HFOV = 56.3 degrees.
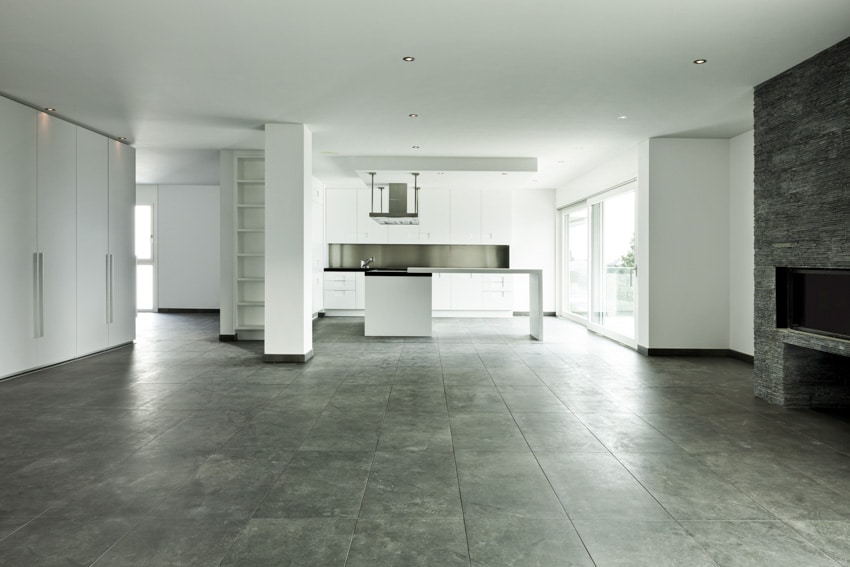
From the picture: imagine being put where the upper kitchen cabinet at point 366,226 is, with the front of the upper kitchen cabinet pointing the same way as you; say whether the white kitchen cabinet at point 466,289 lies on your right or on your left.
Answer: on your left

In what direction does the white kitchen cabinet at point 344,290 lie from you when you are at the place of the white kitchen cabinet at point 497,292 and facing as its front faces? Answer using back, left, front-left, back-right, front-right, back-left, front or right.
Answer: right

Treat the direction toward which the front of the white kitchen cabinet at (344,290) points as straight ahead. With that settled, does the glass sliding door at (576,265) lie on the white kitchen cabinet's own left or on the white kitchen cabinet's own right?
on the white kitchen cabinet's own left

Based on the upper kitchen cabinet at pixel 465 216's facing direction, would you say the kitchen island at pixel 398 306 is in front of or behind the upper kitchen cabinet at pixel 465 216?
in front

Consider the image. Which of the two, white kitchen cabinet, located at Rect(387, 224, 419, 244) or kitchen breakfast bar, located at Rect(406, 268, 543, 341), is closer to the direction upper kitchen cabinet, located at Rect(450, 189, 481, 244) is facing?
the kitchen breakfast bar

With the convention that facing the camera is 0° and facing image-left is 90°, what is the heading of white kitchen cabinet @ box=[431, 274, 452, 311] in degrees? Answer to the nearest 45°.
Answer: approximately 0°

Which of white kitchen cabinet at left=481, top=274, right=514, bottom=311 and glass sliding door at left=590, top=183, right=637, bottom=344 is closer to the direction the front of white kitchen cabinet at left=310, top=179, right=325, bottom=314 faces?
the white kitchen cabinet

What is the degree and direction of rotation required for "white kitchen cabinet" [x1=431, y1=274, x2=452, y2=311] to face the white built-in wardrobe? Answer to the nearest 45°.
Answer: approximately 45° to its right

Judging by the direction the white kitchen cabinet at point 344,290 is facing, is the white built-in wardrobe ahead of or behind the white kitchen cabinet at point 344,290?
ahead

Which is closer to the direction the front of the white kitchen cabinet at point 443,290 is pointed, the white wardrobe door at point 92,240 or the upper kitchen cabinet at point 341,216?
the white wardrobe door

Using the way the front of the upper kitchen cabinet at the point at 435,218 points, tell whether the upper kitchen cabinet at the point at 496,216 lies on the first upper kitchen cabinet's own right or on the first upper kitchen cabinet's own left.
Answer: on the first upper kitchen cabinet's own left

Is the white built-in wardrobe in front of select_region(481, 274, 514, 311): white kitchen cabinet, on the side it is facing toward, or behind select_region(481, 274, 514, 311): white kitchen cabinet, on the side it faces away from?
in front
